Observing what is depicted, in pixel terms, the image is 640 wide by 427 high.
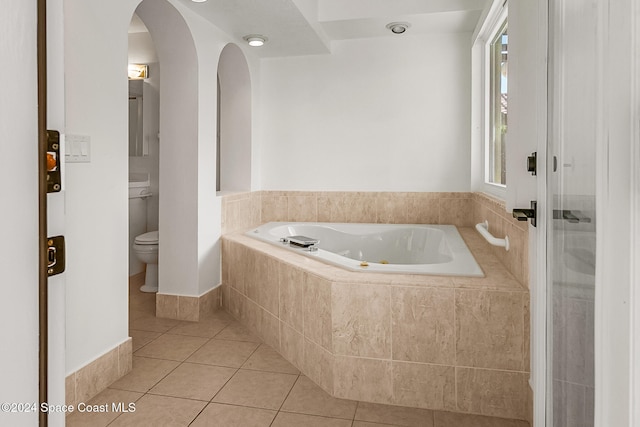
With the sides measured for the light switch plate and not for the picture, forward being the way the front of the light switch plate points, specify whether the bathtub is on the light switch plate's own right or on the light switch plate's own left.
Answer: on the light switch plate's own left

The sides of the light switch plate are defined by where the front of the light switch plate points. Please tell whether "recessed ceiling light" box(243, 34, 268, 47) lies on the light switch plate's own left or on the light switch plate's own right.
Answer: on the light switch plate's own left

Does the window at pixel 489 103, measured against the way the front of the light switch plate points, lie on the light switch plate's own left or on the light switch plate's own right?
on the light switch plate's own left

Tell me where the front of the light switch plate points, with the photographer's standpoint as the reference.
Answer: facing the viewer and to the right of the viewer

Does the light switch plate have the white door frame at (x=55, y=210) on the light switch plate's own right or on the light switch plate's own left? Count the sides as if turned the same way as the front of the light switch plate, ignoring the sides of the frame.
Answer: on the light switch plate's own right

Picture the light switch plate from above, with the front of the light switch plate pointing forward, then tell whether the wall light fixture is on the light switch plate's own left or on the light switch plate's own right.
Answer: on the light switch plate's own left

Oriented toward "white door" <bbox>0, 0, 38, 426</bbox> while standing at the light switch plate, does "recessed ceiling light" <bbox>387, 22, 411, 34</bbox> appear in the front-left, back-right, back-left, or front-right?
back-left
